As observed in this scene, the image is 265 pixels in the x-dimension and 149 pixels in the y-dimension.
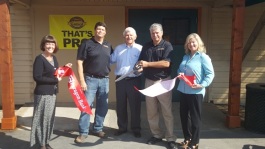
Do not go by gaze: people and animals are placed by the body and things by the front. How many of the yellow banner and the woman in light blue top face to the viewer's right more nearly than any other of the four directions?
0

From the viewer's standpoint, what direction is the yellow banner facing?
toward the camera

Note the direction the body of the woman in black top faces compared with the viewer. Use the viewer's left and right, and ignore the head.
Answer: facing the viewer and to the right of the viewer

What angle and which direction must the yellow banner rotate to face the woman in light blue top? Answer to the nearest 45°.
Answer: approximately 45° to its left

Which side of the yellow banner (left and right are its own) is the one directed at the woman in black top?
front

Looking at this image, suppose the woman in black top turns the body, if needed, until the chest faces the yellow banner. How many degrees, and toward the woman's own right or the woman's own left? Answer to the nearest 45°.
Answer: approximately 135° to the woman's own left

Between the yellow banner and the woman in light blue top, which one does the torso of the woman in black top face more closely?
the woman in light blue top

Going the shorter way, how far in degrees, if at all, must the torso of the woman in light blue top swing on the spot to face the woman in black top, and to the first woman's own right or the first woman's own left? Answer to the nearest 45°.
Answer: approximately 45° to the first woman's own right

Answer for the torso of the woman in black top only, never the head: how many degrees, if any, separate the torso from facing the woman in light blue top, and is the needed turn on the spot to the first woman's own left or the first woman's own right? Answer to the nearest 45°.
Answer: approximately 45° to the first woman's own left

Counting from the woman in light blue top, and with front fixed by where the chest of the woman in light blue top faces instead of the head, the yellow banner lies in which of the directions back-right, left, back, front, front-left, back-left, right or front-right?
right

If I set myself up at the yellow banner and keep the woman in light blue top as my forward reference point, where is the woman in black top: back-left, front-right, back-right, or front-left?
front-right

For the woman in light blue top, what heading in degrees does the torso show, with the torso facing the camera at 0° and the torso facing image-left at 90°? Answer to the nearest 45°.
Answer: approximately 45°
